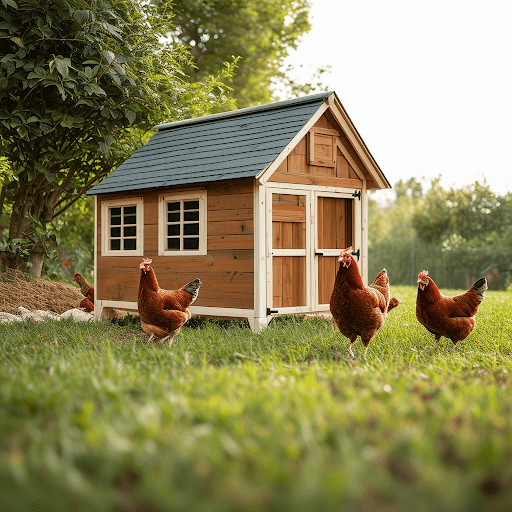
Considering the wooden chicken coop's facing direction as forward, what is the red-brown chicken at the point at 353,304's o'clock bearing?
The red-brown chicken is roughly at 1 o'clock from the wooden chicken coop.

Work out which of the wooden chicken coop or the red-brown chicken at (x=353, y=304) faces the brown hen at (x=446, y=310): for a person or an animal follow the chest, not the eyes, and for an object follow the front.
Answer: the wooden chicken coop

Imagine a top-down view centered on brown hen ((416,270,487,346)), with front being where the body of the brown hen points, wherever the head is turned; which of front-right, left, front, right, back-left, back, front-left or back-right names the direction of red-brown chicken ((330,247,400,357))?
front-left

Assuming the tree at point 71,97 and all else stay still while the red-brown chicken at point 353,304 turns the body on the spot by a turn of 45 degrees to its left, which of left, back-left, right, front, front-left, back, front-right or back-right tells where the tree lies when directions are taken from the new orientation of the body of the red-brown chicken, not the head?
back-right

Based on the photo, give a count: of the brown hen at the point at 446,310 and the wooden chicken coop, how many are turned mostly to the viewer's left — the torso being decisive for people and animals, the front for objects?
1

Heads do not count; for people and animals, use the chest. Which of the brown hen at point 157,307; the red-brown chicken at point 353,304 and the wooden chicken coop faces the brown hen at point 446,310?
the wooden chicken coop

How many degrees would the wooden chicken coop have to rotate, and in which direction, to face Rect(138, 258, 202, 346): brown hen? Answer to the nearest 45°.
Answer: approximately 90° to its right

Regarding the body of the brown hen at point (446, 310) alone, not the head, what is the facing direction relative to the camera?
to the viewer's left

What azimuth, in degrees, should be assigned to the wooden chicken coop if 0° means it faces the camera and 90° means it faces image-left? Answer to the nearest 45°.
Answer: approximately 315°

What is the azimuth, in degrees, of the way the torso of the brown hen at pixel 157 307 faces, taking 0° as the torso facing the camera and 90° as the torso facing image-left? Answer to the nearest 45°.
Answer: approximately 45°
